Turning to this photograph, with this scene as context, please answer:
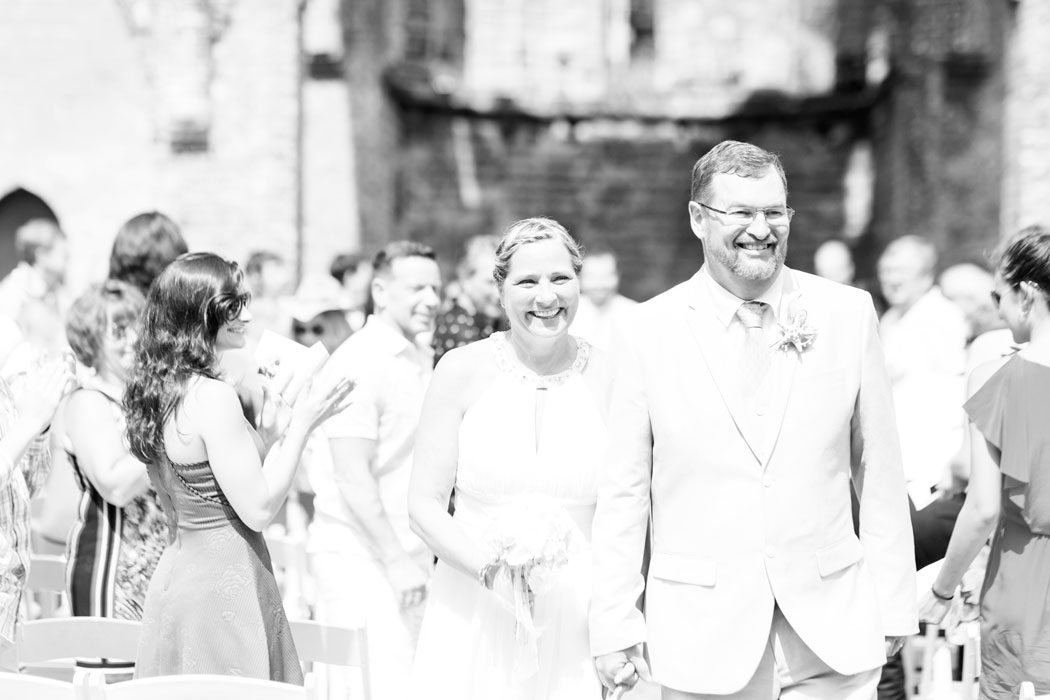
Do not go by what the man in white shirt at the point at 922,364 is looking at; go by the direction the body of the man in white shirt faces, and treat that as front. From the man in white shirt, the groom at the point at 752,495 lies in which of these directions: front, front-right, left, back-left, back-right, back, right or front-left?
front-left

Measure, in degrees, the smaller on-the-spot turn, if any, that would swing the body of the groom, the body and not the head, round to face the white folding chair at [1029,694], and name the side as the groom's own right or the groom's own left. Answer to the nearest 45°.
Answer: approximately 90° to the groom's own left

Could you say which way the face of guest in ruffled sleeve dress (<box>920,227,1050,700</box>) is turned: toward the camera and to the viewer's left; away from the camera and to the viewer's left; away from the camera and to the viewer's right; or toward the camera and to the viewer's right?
away from the camera and to the viewer's left

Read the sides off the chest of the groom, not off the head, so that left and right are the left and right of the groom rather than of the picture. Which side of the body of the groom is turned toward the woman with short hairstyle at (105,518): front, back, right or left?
right

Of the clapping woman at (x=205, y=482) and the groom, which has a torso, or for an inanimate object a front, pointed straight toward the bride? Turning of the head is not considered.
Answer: the clapping woman

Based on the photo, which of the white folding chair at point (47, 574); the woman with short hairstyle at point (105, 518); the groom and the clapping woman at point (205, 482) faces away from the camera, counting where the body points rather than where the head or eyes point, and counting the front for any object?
the white folding chair

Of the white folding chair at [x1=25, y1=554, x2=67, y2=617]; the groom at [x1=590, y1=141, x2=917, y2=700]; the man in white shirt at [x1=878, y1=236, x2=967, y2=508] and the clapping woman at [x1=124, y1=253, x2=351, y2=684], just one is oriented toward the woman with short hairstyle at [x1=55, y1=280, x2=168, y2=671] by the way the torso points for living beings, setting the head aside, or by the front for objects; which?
the man in white shirt

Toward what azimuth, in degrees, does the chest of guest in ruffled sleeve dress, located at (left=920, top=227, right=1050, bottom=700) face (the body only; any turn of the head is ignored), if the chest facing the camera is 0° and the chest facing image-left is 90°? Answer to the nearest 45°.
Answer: approximately 135°

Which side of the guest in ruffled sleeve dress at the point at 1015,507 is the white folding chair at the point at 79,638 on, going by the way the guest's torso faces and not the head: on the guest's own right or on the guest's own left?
on the guest's own left

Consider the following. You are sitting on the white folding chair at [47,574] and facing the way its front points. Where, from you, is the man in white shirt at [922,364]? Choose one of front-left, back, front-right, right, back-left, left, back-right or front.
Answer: right

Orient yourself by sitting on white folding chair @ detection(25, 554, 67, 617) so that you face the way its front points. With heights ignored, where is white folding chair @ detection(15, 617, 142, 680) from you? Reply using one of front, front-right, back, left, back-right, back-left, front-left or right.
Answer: back

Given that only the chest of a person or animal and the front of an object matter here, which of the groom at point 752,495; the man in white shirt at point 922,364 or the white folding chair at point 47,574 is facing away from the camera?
the white folding chair

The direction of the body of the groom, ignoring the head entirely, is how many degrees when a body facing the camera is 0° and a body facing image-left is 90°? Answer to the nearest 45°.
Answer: approximately 0°

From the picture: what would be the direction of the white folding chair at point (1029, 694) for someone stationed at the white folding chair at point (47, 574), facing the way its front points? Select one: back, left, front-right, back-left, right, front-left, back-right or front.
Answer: back-right

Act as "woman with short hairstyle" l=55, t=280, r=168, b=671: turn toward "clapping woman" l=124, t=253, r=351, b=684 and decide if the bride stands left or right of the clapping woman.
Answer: left

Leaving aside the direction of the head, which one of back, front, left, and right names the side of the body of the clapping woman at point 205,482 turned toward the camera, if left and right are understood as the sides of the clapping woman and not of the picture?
right
